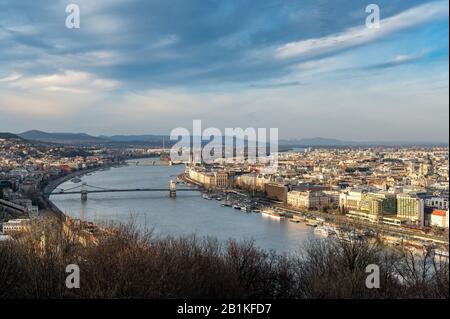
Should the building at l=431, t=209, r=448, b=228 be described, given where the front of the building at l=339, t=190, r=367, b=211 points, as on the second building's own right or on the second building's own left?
on the second building's own left

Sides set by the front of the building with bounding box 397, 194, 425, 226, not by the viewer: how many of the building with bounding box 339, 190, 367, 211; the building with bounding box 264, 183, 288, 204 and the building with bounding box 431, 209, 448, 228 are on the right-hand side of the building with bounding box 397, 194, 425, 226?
2

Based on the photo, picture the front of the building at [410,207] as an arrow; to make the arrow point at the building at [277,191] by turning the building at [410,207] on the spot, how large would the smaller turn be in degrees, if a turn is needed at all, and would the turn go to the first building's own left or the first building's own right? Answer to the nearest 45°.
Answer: approximately 90° to the first building's own right

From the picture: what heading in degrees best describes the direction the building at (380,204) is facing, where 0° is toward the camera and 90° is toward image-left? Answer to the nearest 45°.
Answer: approximately 45°

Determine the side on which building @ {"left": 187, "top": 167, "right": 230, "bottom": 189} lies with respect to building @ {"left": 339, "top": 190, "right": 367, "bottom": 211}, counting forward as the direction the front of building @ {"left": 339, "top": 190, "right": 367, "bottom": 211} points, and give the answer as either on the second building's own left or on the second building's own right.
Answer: on the second building's own right

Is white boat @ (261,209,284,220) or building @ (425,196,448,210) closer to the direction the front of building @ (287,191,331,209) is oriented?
the white boat

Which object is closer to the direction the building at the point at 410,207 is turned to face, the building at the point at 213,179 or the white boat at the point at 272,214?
the white boat

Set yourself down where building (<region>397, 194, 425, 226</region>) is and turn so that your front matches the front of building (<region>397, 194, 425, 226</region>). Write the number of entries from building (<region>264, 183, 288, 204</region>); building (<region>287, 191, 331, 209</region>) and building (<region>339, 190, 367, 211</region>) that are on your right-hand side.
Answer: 3

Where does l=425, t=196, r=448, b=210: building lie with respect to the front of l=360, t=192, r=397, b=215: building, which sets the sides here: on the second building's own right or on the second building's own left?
on the second building's own left
